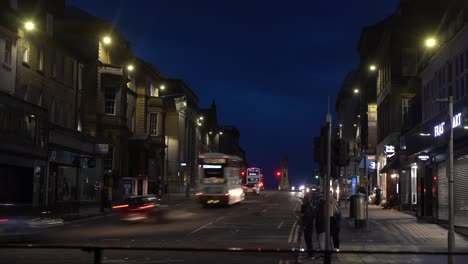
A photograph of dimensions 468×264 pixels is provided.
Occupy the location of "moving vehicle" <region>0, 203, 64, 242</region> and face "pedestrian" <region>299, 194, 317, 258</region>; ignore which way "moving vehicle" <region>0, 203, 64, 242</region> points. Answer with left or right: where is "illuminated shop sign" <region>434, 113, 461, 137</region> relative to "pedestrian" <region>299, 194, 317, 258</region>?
left

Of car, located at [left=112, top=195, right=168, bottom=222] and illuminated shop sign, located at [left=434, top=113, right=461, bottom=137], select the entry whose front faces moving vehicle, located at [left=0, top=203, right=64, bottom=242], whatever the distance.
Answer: the illuminated shop sign

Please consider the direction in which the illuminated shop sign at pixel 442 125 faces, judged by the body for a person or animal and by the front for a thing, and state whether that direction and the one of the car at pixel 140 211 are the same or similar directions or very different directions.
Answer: very different directions

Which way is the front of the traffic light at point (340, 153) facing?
away from the camera

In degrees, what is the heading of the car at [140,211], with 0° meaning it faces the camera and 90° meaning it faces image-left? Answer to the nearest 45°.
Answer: approximately 225°
